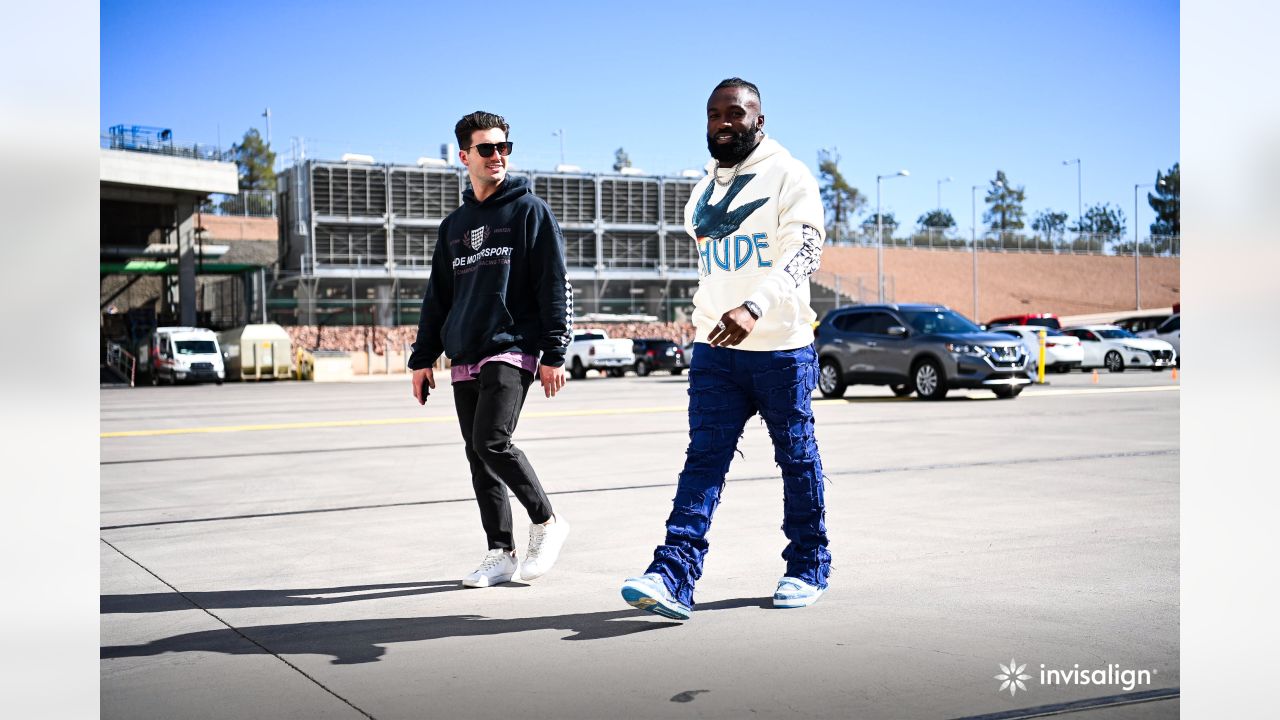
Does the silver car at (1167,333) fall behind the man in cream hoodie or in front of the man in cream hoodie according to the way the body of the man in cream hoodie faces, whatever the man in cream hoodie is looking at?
behind

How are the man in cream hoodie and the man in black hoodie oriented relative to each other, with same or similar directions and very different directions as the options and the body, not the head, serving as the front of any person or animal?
same or similar directions

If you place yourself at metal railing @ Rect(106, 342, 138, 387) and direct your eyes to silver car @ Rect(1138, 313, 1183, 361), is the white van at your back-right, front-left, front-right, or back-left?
front-left

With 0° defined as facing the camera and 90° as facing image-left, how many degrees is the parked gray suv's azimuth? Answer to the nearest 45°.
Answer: approximately 315°

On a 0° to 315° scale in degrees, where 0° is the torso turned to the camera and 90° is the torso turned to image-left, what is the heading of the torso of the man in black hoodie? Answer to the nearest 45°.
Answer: approximately 45°

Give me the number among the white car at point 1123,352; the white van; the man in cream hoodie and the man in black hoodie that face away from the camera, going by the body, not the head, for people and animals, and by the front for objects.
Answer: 0

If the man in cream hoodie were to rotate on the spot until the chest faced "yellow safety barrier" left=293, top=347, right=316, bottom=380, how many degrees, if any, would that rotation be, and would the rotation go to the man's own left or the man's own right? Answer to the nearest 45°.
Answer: approximately 135° to the man's own right

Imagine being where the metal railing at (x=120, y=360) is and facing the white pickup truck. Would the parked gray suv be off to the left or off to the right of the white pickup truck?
right

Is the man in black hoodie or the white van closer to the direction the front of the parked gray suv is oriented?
the man in black hoodie

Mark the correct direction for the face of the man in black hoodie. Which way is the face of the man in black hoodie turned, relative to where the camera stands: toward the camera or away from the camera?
toward the camera

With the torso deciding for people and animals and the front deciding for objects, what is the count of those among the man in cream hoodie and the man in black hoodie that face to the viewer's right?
0

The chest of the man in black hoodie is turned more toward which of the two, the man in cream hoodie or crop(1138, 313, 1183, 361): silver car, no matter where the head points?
the man in cream hoodie

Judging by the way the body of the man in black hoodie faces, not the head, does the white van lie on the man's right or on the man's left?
on the man's right

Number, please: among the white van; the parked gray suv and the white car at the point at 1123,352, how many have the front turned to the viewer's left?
0

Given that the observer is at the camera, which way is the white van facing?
facing the viewer and to the right of the viewer
